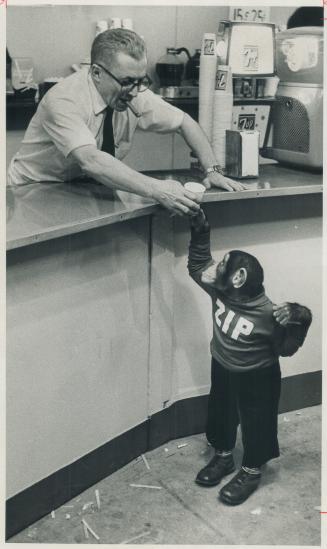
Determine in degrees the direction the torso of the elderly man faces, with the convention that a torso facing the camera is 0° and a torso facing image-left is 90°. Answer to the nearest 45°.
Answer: approximately 315°

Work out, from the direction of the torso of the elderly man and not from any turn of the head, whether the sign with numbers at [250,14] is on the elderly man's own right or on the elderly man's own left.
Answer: on the elderly man's own left

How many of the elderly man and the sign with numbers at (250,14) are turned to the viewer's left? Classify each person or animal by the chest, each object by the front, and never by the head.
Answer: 0

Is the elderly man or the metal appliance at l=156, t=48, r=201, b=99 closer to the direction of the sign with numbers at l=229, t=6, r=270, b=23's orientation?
the elderly man

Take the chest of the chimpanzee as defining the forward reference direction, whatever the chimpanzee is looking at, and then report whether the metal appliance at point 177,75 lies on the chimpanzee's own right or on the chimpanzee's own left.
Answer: on the chimpanzee's own right

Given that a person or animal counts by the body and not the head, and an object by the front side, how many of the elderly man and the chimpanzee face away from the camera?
0

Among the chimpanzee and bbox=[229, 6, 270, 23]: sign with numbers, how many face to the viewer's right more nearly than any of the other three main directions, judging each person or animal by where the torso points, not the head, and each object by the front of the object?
0

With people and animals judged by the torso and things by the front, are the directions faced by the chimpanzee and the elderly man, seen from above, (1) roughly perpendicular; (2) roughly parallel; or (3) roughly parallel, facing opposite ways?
roughly perpendicular

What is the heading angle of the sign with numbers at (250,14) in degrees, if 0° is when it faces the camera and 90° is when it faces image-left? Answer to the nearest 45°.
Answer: approximately 0°

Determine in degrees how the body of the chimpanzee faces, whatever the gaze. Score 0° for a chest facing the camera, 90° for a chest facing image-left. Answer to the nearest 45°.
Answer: approximately 45°
